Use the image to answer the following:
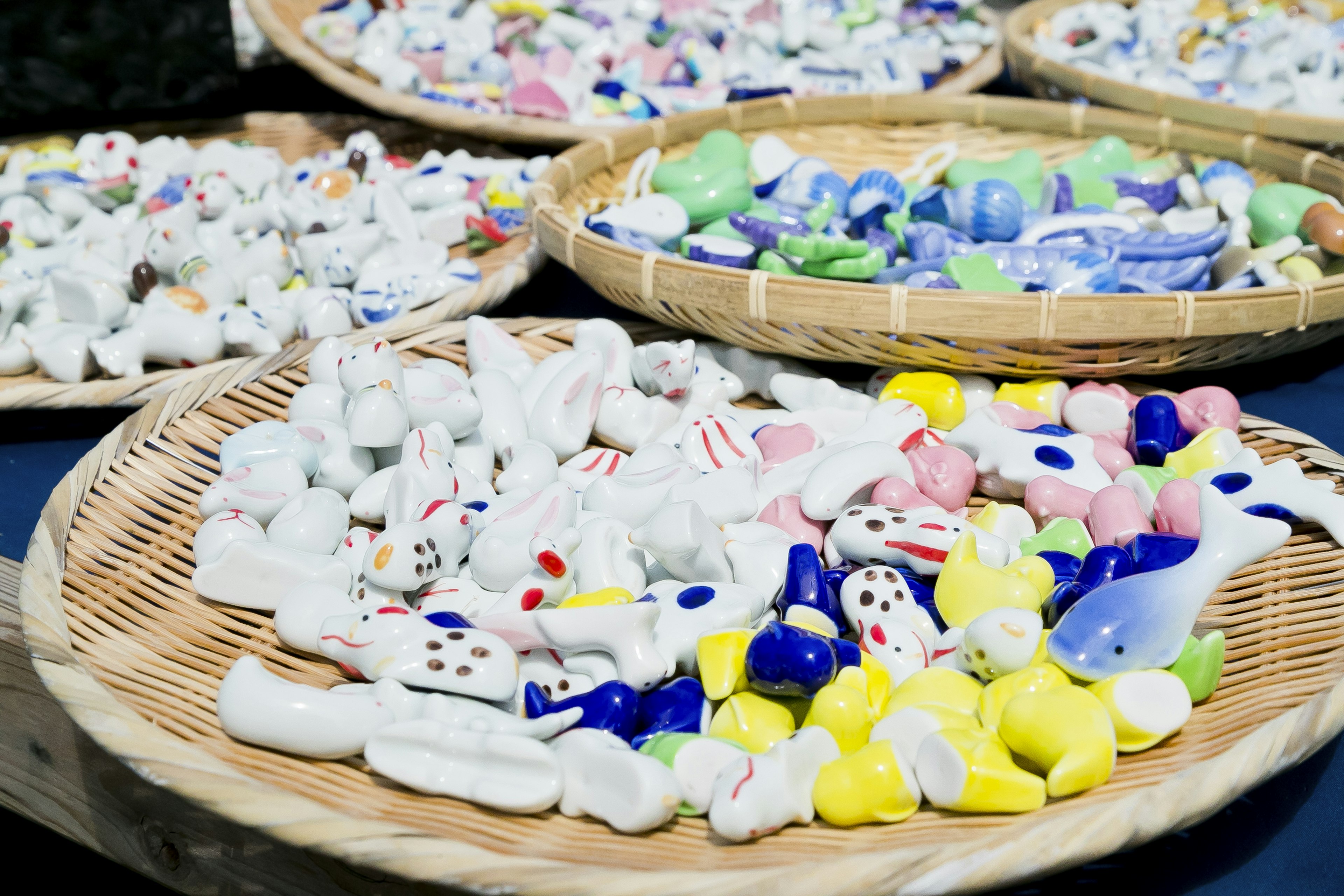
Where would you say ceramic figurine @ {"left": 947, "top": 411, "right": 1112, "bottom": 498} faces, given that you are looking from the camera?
facing to the left of the viewer

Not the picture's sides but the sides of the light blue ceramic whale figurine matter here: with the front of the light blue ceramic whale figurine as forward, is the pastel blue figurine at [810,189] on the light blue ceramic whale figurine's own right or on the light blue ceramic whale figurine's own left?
on the light blue ceramic whale figurine's own right

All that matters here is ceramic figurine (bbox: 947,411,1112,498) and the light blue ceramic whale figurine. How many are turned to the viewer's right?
0

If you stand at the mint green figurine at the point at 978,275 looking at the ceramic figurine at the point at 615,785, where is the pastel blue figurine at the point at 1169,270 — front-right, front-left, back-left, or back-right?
back-left

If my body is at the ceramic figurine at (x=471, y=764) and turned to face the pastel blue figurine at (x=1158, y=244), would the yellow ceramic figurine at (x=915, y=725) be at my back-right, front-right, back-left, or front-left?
front-right

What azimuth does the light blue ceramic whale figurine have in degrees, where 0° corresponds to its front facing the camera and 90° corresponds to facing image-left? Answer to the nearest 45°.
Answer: approximately 45°
